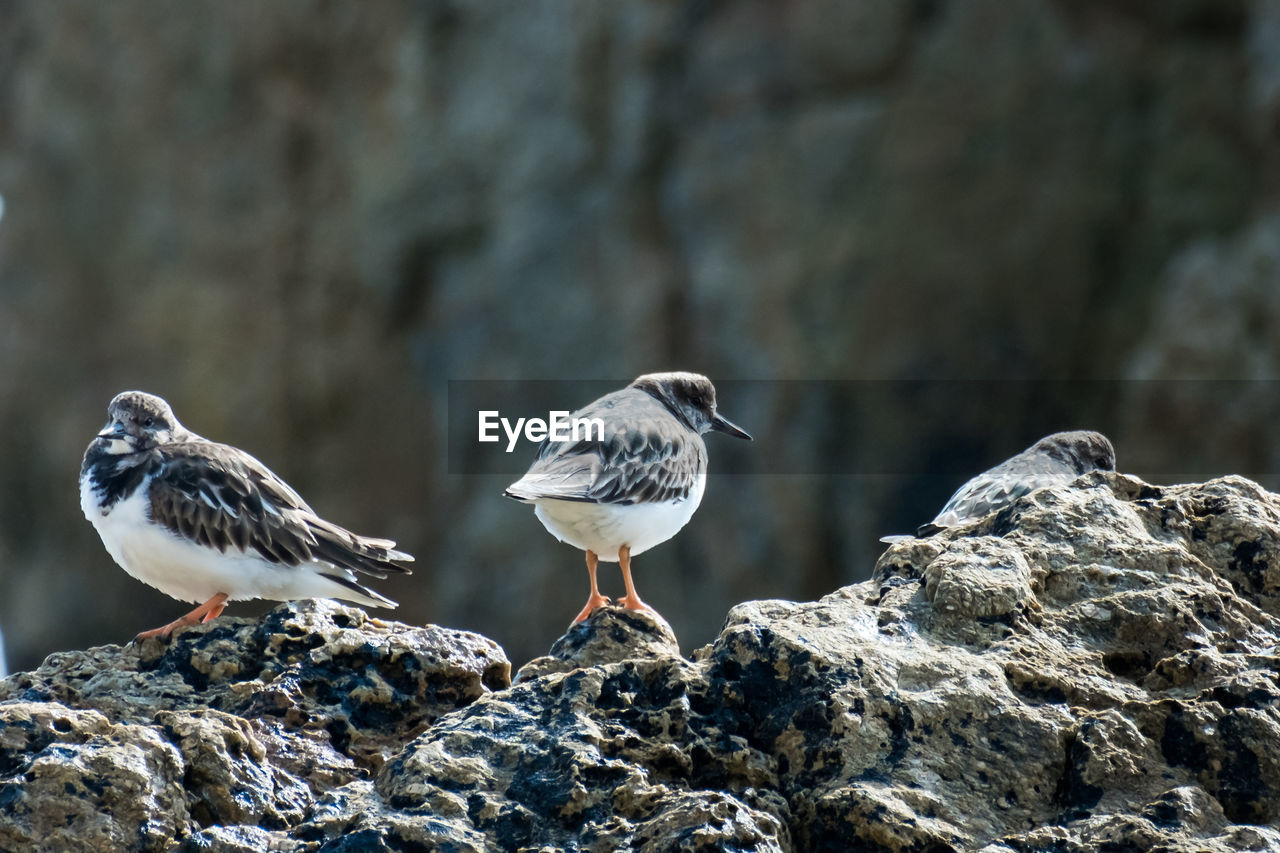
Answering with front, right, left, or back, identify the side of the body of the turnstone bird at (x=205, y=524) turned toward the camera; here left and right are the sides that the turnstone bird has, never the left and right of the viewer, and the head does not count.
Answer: left

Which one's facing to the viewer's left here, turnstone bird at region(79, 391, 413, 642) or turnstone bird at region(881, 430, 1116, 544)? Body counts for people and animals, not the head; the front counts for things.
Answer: turnstone bird at region(79, 391, 413, 642)

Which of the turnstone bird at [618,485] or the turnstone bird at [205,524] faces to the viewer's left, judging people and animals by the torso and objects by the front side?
the turnstone bird at [205,524]

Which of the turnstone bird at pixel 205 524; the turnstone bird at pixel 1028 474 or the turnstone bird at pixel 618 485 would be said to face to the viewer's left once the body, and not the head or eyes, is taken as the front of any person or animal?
the turnstone bird at pixel 205 524

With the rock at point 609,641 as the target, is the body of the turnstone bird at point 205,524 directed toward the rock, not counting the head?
no

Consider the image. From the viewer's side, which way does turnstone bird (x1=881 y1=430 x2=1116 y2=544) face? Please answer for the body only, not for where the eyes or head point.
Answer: to the viewer's right

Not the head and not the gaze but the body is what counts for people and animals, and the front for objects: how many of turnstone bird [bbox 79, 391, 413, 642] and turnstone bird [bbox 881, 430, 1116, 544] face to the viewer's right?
1

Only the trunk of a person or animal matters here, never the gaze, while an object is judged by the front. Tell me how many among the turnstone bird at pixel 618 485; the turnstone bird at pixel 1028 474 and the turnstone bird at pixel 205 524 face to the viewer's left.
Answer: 1

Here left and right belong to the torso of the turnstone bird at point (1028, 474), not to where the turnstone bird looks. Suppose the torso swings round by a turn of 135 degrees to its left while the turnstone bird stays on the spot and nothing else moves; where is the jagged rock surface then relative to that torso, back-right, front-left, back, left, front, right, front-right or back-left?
left

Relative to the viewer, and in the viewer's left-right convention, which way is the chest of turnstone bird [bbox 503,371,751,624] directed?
facing away from the viewer and to the right of the viewer

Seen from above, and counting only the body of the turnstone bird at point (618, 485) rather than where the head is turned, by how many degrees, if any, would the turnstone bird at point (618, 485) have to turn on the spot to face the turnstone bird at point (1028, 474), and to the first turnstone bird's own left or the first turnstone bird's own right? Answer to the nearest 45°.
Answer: approximately 45° to the first turnstone bird's own right

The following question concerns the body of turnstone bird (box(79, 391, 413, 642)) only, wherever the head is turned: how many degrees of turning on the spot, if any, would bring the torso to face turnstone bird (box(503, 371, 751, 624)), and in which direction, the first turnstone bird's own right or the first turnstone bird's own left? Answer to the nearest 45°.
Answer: approximately 180°

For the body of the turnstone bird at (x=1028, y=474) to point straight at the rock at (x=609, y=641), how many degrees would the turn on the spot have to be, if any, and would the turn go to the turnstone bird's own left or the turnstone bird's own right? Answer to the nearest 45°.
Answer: approximately 135° to the turnstone bird's own right
